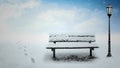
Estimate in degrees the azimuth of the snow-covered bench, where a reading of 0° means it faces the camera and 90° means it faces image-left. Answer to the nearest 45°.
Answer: approximately 0°
